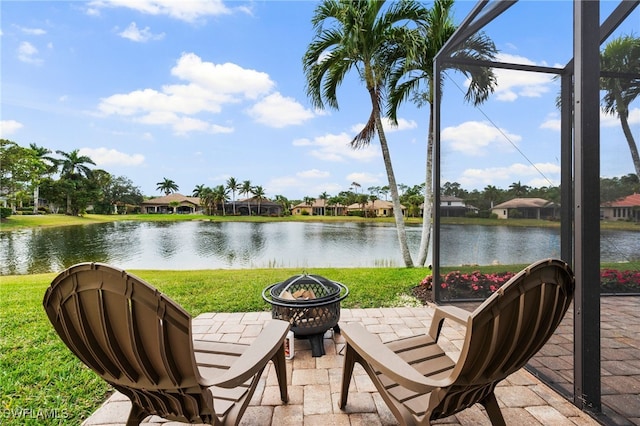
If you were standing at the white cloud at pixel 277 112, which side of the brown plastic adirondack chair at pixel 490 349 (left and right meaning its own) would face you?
front

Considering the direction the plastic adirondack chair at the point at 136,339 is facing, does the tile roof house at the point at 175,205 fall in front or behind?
in front

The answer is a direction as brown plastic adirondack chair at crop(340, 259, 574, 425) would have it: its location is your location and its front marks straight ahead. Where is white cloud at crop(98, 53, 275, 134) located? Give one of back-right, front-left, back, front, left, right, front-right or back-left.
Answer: front

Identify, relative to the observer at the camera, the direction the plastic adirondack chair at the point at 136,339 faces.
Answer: facing away from the viewer and to the right of the viewer

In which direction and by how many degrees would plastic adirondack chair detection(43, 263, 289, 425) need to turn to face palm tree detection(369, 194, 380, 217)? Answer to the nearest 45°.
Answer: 0° — it already faces it

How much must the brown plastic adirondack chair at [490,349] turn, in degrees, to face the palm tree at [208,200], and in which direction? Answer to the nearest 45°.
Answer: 0° — it already faces it

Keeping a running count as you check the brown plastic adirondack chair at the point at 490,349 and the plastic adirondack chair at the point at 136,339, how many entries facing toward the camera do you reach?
0

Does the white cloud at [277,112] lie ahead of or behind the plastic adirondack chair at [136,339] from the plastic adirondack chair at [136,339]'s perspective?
ahead

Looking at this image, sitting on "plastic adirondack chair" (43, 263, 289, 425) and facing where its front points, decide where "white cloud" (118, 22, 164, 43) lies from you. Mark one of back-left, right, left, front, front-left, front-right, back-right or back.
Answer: front-left

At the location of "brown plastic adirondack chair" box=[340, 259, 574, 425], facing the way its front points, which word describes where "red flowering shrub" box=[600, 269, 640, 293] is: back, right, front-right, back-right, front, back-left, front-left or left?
right

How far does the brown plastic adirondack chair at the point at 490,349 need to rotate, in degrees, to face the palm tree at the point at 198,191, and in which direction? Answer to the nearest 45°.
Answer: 0° — it already faces it

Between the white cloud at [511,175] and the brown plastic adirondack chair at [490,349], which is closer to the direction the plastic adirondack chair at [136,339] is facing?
the white cloud
